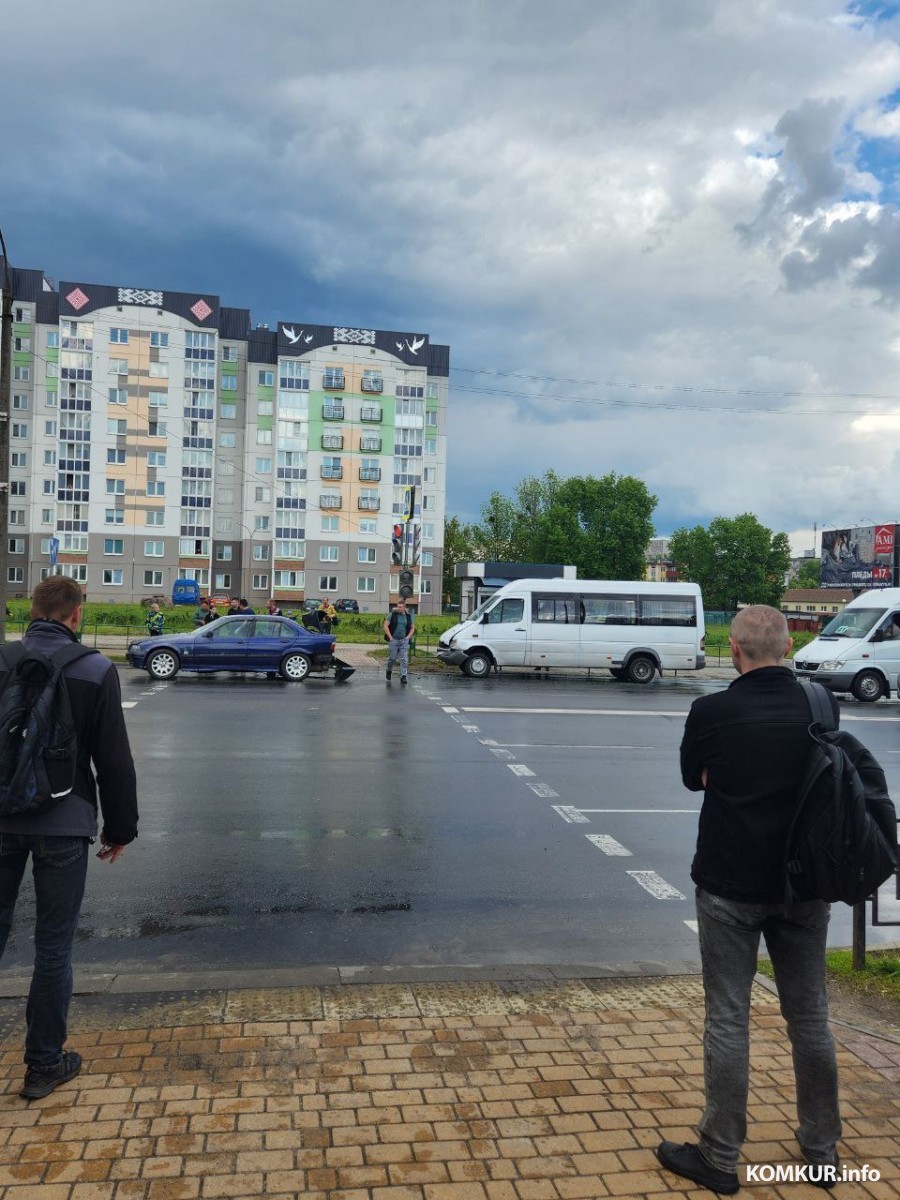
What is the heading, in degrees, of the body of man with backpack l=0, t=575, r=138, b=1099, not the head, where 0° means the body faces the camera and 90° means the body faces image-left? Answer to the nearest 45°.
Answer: approximately 225°

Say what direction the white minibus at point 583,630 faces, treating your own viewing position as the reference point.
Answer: facing to the left of the viewer

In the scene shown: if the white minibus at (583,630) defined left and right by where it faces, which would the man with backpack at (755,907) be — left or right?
on its left

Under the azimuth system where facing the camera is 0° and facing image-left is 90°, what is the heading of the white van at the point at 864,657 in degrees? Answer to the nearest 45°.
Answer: approximately 45°

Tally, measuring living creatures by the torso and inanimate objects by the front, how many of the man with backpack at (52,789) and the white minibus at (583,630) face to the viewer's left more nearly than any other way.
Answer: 1

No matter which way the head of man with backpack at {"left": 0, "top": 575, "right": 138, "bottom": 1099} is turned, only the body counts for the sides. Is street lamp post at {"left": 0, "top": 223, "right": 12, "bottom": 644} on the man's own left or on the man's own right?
on the man's own left

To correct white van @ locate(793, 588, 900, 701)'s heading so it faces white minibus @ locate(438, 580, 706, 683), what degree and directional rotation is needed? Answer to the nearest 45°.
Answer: approximately 45° to its right
